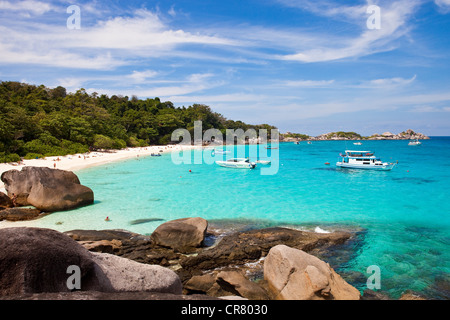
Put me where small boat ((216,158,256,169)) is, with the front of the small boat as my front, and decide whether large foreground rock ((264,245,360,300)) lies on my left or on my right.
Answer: on my left

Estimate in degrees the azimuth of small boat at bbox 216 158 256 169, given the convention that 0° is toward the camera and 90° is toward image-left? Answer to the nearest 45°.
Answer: approximately 90°

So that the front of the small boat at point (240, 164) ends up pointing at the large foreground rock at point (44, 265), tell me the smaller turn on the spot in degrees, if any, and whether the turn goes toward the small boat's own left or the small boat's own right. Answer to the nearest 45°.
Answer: approximately 90° to the small boat's own left

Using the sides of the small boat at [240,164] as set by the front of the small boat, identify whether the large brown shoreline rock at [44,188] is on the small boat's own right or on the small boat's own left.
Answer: on the small boat's own left

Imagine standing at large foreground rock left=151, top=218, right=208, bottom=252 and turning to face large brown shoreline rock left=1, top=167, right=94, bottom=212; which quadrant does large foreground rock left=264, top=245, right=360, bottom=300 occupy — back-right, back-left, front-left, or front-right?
back-left

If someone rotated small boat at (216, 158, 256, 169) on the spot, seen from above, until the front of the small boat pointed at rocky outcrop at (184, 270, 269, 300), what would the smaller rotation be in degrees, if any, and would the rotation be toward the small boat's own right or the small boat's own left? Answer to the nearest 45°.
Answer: approximately 90° to the small boat's own left

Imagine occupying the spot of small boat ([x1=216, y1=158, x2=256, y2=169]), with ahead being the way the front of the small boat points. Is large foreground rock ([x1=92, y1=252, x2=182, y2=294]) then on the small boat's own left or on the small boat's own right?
on the small boat's own left

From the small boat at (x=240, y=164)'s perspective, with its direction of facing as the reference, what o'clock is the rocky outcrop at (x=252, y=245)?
The rocky outcrop is roughly at 9 o'clock from the small boat.

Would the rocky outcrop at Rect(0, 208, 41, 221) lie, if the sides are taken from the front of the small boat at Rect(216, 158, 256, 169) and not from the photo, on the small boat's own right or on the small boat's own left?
on the small boat's own left

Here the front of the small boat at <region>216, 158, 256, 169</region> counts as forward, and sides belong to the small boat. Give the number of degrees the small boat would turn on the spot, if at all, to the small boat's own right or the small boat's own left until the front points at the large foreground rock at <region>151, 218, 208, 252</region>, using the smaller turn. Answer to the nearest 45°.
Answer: approximately 90° to the small boat's own left
